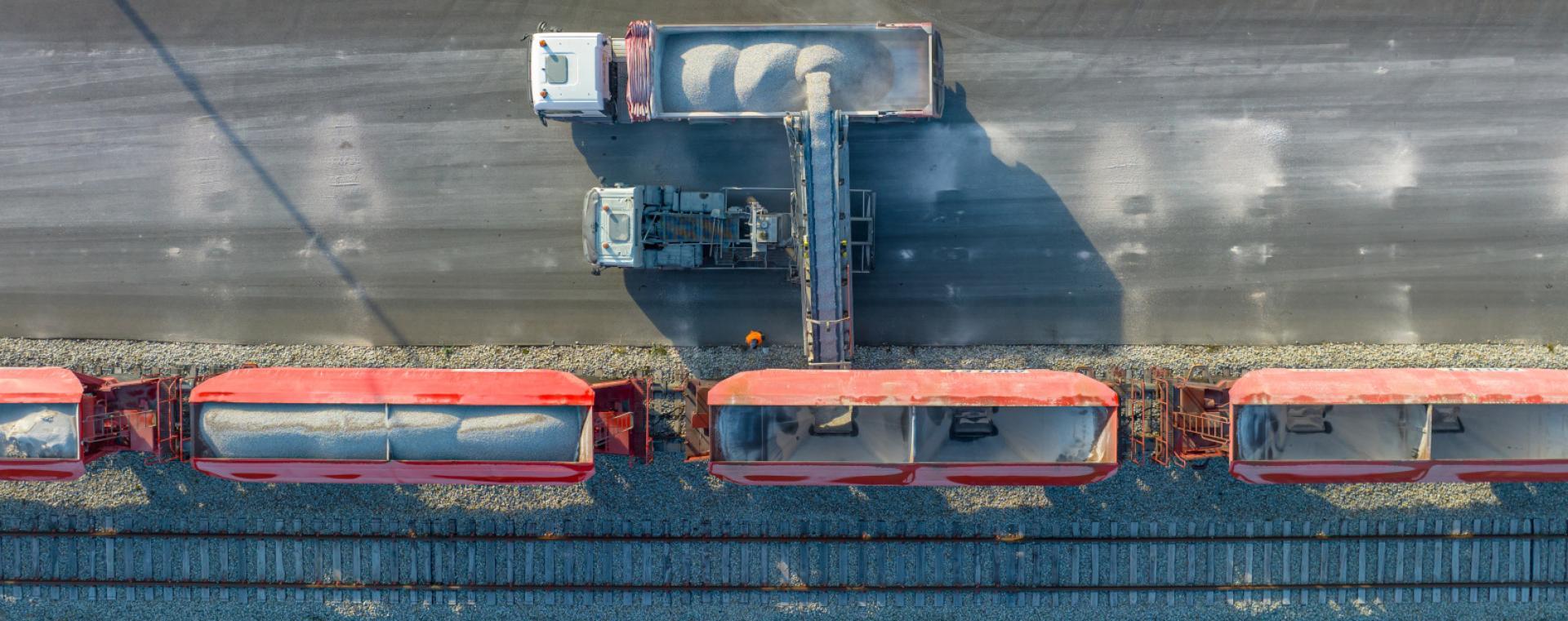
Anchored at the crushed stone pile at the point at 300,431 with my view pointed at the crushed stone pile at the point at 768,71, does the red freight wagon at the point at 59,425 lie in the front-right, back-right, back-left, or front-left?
back-left

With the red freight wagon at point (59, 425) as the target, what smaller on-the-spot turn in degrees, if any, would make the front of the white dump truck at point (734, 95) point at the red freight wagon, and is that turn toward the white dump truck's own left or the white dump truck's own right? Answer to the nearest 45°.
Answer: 0° — it already faces it

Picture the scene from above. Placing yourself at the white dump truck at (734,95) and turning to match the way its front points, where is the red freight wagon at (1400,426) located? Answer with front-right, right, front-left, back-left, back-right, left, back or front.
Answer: back
